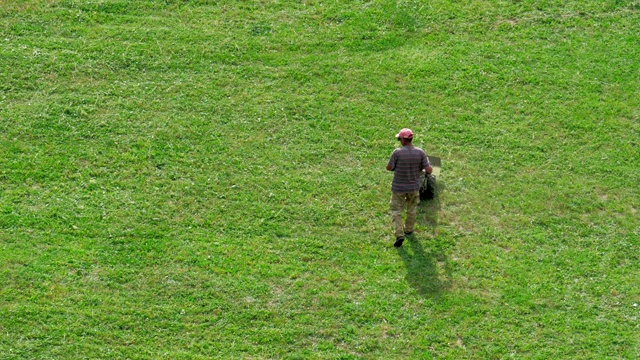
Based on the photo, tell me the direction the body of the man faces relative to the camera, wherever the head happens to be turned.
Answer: away from the camera
